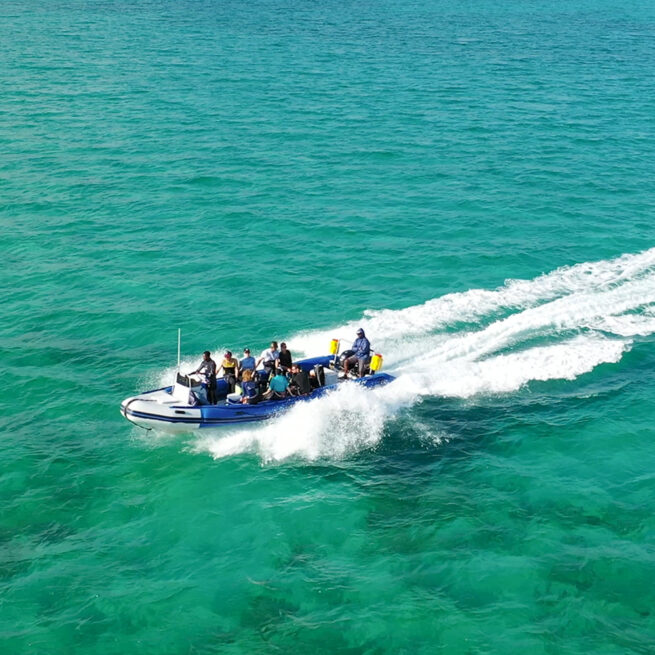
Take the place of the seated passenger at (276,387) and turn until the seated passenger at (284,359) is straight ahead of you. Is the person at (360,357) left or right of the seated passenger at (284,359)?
right

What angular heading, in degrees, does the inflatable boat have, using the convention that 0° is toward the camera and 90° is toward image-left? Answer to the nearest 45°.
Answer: approximately 45°
